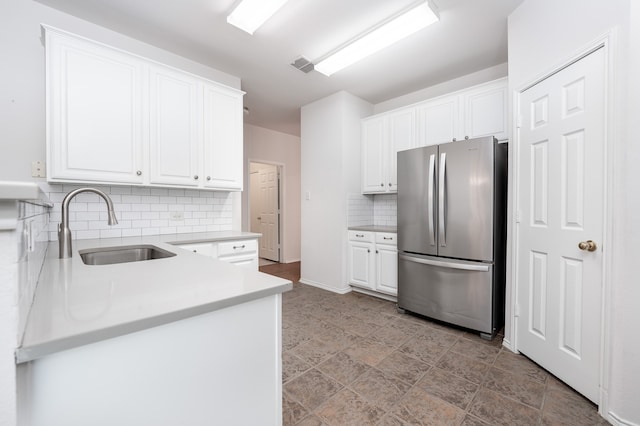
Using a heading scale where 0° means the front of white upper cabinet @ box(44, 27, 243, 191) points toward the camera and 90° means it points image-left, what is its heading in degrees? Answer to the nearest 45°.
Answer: approximately 315°

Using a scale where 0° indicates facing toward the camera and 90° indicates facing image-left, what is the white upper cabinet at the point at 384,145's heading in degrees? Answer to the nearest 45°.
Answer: approximately 45°

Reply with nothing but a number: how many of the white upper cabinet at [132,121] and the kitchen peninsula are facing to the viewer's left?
0

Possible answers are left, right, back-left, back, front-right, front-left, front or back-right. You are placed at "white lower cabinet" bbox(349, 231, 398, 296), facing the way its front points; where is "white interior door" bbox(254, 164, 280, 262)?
right

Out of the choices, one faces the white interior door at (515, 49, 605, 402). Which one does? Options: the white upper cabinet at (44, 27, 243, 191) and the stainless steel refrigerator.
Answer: the white upper cabinet

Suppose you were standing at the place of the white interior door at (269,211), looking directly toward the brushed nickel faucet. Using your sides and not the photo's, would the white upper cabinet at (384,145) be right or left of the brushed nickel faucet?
left
